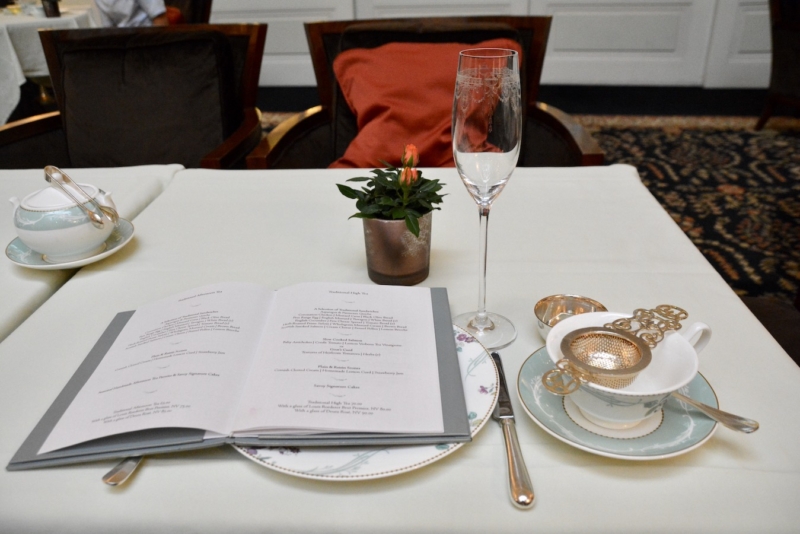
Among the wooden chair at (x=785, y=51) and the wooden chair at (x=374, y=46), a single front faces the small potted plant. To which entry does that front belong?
the wooden chair at (x=374, y=46)

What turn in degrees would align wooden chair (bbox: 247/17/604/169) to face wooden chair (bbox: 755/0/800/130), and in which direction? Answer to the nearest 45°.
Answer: approximately 135° to its left

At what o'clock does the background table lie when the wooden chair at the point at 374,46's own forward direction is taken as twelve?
The background table is roughly at 4 o'clock from the wooden chair.

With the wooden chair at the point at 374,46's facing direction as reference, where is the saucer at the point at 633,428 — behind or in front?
in front

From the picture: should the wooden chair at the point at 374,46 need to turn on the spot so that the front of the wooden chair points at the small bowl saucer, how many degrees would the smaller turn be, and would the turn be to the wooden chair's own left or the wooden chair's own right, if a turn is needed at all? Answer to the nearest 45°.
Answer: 0° — it already faces it
